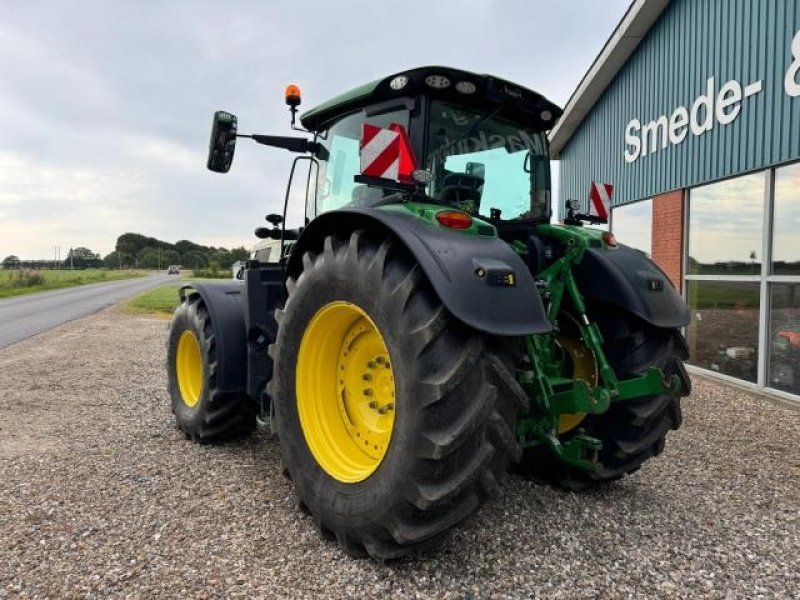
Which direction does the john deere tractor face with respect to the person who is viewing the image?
facing away from the viewer and to the left of the viewer

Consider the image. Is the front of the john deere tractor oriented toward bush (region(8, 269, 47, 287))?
yes
